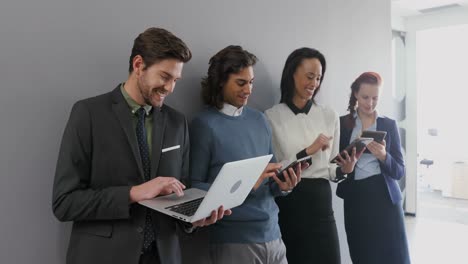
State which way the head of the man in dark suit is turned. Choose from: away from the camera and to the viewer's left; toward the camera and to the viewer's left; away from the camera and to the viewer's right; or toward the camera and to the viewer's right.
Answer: toward the camera and to the viewer's right

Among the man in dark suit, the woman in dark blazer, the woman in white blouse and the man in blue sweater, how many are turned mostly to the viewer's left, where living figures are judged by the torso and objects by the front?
0

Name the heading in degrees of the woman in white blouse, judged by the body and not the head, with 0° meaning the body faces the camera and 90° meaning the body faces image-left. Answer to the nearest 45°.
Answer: approximately 315°

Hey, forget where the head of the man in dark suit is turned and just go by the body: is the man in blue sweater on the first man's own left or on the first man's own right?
on the first man's own left

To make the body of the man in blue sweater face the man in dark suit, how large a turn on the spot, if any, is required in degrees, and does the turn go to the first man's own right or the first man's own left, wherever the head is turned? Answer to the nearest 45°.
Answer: approximately 90° to the first man's own right

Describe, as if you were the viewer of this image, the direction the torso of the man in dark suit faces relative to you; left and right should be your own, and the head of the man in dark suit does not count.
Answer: facing the viewer and to the right of the viewer

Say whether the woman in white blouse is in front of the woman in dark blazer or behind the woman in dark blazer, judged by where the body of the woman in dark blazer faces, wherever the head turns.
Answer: in front

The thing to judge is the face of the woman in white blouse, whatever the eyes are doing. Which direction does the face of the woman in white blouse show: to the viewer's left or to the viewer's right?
to the viewer's right

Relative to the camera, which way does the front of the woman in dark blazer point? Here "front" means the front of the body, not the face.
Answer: toward the camera

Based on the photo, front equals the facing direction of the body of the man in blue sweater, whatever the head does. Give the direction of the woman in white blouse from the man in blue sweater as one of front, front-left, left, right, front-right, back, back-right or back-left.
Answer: left

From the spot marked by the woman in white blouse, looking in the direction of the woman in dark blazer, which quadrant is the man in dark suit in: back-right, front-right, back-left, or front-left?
back-right

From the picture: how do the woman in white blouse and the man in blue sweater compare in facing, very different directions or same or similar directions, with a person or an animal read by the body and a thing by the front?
same or similar directions
